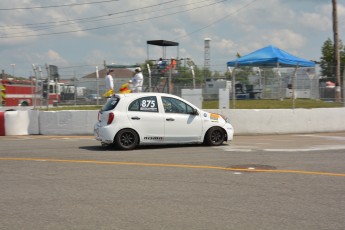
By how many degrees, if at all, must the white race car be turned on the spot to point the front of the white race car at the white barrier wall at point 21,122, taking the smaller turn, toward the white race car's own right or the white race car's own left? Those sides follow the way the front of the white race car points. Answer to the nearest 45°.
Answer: approximately 135° to the white race car's own left

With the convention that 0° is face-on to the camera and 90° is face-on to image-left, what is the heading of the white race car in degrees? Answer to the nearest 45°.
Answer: approximately 270°

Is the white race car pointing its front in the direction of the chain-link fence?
no

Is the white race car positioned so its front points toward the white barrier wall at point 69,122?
no

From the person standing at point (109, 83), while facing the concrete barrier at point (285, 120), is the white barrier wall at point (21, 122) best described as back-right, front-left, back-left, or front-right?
back-right

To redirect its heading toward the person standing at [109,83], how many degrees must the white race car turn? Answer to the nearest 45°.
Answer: approximately 90° to its left

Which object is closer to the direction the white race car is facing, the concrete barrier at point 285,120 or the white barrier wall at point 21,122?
the concrete barrier

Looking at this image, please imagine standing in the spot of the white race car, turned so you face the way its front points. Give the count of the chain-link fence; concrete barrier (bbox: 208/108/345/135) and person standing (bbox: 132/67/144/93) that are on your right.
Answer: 0

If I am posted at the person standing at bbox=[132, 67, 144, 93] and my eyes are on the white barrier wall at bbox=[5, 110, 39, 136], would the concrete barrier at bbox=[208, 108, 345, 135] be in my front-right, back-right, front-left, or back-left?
back-left

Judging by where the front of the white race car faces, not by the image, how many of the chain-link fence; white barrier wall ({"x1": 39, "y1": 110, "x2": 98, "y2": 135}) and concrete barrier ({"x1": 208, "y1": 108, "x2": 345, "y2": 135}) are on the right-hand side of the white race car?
0

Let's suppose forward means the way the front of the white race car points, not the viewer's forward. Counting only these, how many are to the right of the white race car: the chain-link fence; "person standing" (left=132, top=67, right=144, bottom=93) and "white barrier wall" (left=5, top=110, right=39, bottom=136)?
0

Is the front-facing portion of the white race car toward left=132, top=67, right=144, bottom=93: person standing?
no

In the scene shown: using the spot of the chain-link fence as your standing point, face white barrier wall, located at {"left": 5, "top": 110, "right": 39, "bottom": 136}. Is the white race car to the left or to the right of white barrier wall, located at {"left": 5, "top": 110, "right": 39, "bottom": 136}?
left
